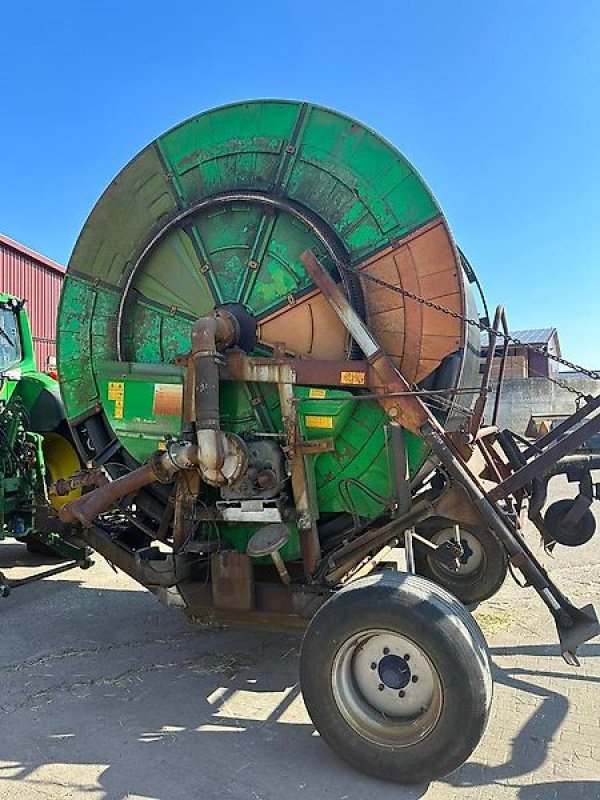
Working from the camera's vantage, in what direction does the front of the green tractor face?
facing away from the viewer and to the left of the viewer

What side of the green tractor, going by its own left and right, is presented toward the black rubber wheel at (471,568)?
back

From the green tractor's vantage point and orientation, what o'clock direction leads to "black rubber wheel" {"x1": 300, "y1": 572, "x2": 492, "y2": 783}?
The black rubber wheel is roughly at 7 o'clock from the green tractor.

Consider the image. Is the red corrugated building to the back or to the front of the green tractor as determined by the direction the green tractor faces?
to the front

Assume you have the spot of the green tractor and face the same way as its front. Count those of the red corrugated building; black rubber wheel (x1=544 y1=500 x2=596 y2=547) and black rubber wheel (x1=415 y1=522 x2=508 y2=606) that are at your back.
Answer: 2

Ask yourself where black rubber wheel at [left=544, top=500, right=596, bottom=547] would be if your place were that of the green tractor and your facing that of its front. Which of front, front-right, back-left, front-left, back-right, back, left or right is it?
back
